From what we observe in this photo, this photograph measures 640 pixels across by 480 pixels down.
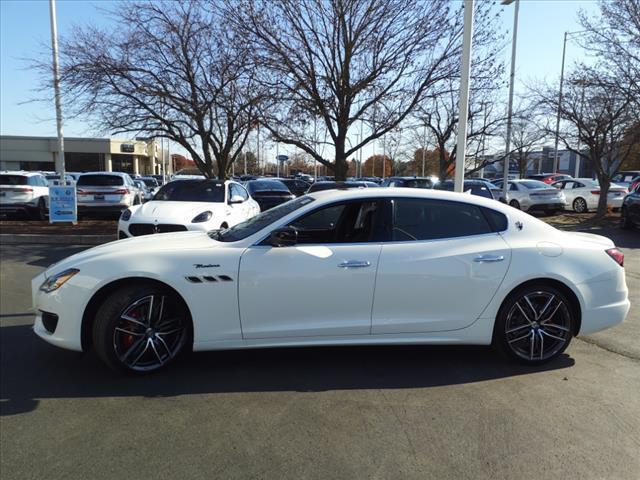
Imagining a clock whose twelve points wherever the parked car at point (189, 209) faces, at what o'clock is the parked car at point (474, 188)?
the parked car at point (474, 188) is roughly at 7 o'clock from the parked car at point (189, 209).

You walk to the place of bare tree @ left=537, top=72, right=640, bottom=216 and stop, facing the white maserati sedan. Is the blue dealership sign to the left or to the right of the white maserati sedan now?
right

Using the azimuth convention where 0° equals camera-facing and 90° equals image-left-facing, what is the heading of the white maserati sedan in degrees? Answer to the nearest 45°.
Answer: approximately 90°

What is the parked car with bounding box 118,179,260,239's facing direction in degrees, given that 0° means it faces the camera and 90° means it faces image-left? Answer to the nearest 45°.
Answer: approximately 45°

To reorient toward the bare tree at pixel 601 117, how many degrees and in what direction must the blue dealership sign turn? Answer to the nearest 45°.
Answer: approximately 90° to its left

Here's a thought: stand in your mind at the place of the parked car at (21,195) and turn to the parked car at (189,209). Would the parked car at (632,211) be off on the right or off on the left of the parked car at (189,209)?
left

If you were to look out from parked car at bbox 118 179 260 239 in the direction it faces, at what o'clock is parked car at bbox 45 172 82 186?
parked car at bbox 45 172 82 186 is roughly at 4 o'clock from parked car at bbox 118 179 260 239.

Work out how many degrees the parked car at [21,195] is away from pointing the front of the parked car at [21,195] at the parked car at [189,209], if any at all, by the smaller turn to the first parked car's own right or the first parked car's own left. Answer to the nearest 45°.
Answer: approximately 135° to the first parked car's own right
